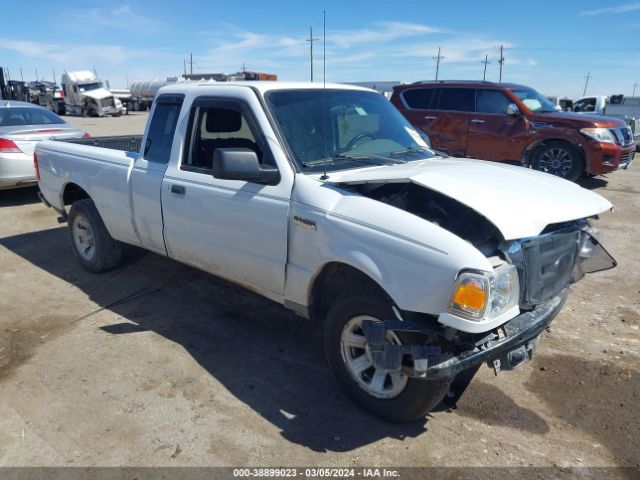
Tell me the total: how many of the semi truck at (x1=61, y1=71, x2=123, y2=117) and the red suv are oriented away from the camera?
0

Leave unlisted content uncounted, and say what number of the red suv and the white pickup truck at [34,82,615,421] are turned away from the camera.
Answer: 0

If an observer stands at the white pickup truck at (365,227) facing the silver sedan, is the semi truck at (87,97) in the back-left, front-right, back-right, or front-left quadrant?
front-right

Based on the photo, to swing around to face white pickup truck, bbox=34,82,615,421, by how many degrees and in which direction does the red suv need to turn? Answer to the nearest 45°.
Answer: approximately 45° to its right

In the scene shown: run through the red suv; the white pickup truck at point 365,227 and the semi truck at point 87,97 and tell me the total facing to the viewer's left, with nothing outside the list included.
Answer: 0

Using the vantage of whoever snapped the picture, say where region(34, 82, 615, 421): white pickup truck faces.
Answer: facing the viewer and to the right of the viewer

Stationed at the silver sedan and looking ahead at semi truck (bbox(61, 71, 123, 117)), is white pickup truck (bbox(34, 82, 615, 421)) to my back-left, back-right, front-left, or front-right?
back-right

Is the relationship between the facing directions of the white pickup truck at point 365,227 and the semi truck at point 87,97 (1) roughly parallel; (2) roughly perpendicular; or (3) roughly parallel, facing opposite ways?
roughly parallel

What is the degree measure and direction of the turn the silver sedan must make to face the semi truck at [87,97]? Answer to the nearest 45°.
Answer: approximately 45° to its right

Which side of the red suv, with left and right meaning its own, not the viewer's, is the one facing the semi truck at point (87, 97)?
back

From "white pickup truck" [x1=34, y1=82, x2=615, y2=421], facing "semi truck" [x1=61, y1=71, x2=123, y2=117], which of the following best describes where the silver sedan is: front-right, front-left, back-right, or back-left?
front-left

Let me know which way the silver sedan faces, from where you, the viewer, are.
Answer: facing away from the viewer and to the left of the viewer

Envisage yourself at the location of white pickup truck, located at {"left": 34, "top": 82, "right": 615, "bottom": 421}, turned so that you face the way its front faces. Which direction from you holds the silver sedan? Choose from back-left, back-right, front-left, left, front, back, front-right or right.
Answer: back

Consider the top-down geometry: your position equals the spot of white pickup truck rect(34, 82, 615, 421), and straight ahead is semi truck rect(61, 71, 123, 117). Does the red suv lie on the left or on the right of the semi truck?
right

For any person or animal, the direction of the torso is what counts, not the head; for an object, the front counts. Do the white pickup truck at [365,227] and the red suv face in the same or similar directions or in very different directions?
same or similar directions

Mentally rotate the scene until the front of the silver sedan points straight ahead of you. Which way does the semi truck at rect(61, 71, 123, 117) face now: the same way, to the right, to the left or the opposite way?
the opposite way

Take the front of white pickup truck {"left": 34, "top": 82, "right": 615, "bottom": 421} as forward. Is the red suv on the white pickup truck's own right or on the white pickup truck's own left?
on the white pickup truck's own left

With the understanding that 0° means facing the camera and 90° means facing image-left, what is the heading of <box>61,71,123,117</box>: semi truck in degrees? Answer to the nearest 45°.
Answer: approximately 315°
